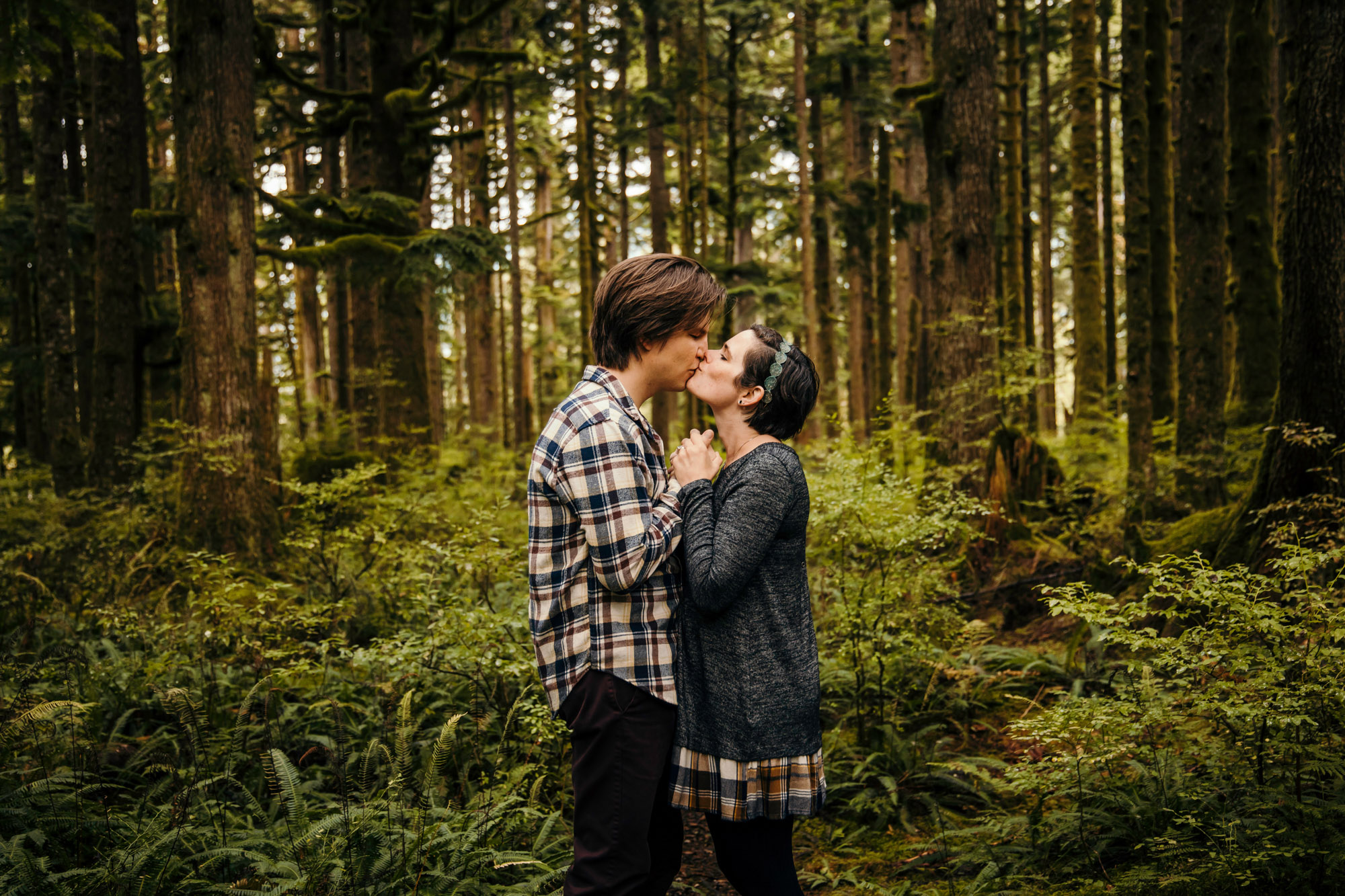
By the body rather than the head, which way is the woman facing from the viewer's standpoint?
to the viewer's left

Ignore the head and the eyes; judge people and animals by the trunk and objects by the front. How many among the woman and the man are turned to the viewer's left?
1

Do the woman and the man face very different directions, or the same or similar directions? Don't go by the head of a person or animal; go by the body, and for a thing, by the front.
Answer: very different directions

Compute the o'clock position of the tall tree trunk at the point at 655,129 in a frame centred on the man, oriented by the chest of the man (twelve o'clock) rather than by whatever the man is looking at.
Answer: The tall tree trunk is roughly at 9 o'clock from the man.

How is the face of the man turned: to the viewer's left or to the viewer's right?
to the viewer's right

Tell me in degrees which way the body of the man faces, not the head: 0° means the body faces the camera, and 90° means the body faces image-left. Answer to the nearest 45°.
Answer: approximately 270°

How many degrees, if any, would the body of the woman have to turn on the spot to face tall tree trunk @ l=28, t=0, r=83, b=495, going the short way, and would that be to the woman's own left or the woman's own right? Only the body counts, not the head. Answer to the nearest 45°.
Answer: approximately 45° to the woman's own right
